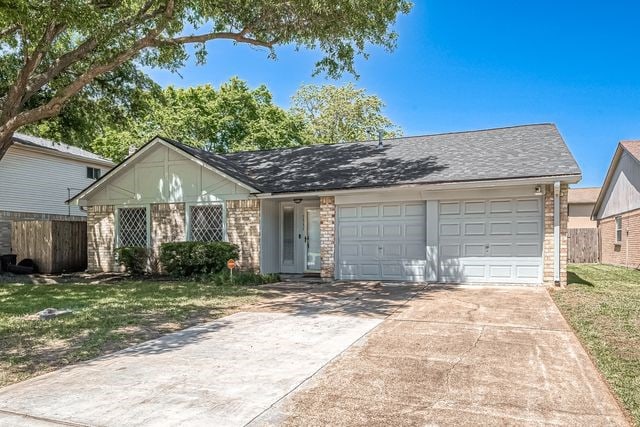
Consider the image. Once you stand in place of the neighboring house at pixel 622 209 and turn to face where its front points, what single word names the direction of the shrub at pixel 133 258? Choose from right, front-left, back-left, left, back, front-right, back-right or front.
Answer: front-right

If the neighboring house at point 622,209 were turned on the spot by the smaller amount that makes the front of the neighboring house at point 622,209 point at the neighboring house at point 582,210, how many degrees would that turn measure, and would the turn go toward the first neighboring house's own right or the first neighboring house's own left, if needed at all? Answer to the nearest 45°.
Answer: approximately 180°

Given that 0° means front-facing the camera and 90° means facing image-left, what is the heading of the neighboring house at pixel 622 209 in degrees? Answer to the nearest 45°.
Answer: approximately 0°

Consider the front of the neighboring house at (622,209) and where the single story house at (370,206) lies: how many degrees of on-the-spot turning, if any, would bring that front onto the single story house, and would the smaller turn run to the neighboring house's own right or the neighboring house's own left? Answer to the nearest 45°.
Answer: approximately 45° to the neighboring house's own right

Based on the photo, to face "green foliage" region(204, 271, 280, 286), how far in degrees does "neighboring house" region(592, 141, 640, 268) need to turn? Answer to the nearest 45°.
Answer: approximately 45° to its right

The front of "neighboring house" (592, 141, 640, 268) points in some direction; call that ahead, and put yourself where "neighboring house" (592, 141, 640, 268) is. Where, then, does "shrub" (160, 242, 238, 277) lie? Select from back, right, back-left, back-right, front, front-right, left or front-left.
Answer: front-right

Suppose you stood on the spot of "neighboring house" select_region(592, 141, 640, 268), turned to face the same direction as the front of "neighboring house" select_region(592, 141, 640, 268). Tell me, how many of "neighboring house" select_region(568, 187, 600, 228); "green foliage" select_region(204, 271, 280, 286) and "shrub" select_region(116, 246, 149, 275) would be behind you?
1
